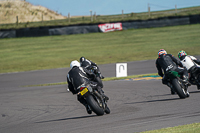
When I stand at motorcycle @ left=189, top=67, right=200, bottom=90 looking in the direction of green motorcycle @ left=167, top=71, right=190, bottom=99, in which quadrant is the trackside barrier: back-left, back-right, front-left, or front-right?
back-right

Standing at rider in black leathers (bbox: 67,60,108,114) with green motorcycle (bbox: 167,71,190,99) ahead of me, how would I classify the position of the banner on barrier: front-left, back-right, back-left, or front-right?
front-left

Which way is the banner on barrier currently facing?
toward the camera

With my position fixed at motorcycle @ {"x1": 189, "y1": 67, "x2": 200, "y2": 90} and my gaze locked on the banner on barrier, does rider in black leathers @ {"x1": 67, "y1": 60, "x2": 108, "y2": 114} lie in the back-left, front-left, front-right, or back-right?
back-left

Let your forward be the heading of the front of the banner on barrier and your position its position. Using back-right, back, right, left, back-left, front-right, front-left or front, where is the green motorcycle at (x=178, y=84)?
front

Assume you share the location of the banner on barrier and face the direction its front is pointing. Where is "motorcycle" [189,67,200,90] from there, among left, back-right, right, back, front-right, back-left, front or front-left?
front

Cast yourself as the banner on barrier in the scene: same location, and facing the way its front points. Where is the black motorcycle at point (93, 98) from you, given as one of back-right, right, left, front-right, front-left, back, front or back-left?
front

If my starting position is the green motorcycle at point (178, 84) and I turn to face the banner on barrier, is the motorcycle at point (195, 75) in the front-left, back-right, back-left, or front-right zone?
front-right

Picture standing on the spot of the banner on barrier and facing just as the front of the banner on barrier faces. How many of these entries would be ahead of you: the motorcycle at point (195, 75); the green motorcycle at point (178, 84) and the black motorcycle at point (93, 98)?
3

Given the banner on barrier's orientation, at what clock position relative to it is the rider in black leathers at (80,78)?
The rider in black leathers is roughly at 12 o'clock from the banner on barrier.
